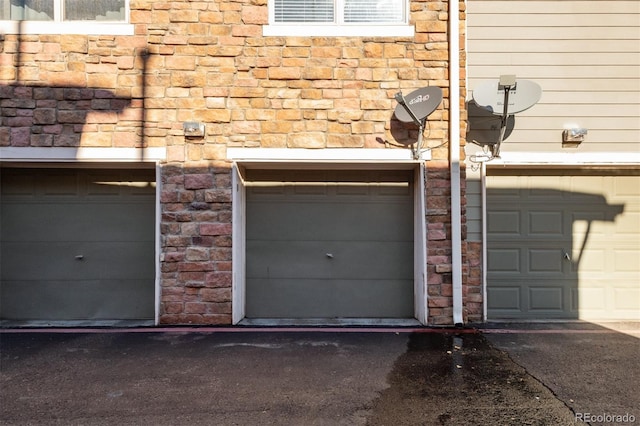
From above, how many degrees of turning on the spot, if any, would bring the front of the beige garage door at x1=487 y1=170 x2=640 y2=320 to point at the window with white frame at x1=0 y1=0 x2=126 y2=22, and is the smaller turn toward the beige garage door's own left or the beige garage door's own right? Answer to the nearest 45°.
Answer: approximately 45° to the beige garage door's own right

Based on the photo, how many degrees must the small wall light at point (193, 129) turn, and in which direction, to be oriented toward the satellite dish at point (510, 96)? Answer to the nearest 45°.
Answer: approximately 90° to its left

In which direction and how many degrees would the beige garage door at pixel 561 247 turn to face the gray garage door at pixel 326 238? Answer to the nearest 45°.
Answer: approximately 45° to its right

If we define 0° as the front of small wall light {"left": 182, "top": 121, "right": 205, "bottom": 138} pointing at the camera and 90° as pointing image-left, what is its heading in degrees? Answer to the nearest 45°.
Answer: approximately 0°

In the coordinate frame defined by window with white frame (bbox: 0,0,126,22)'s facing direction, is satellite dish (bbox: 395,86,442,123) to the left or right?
on its left

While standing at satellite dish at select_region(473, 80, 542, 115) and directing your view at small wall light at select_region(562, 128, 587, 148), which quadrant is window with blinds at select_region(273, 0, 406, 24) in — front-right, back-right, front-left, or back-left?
back-left
